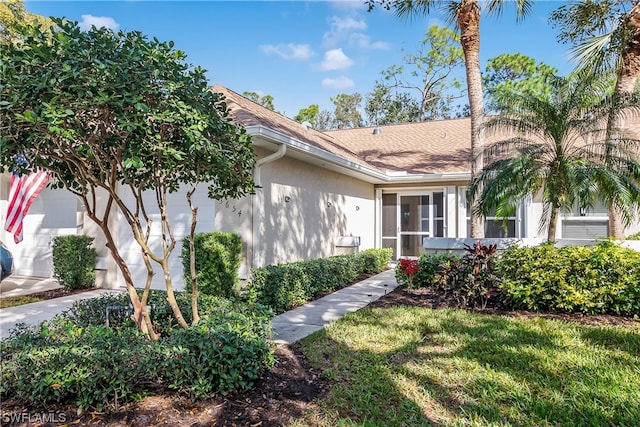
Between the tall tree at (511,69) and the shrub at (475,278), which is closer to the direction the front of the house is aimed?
the shrub

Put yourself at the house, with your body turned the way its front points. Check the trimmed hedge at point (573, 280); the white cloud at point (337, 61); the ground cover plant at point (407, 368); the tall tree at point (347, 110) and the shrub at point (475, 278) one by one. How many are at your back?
2

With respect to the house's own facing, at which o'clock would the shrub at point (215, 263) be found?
The shrub is roughly at 1 o'clock from the house.

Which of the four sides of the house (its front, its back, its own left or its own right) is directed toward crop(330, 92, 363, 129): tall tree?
back

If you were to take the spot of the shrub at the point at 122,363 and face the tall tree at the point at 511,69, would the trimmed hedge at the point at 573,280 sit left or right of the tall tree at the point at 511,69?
right

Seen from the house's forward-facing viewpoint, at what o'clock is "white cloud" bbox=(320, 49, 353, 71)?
The white cloud is roughly at 6 o'clock from the house.

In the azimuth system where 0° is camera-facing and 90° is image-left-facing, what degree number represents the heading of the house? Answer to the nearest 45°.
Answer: approximately 0°

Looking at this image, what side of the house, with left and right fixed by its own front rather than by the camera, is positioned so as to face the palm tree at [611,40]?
left
